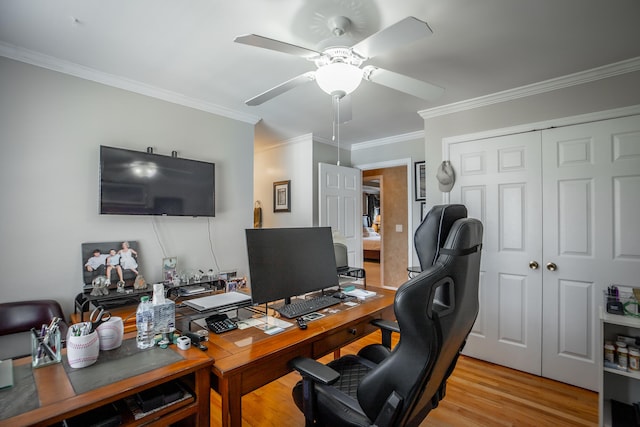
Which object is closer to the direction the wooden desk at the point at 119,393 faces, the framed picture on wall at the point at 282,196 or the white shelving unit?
the white shelving unit

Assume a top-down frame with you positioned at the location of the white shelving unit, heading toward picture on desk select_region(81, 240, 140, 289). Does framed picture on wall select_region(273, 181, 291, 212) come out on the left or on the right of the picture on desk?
right

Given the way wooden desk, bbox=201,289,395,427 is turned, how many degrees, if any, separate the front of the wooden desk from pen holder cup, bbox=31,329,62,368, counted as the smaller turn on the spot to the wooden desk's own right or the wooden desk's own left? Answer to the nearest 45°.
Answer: approximately 135° to the wooden desk's own right

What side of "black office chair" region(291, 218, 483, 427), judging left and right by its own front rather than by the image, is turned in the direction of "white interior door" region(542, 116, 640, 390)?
right

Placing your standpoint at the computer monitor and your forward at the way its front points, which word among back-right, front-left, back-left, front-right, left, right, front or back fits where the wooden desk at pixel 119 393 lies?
right

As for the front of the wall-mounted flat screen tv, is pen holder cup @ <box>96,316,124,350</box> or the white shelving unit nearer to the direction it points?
the white shelving unit

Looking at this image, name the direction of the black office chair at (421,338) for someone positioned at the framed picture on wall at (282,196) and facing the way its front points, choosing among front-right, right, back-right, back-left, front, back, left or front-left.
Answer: front-left

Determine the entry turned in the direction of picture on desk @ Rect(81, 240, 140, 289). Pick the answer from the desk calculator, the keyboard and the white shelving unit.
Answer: the white shelving unit

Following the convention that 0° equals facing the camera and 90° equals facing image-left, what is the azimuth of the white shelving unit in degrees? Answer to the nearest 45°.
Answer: approximately 45°

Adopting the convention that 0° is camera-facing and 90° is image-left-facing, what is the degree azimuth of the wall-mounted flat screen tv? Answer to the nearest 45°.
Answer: approximately 315°
